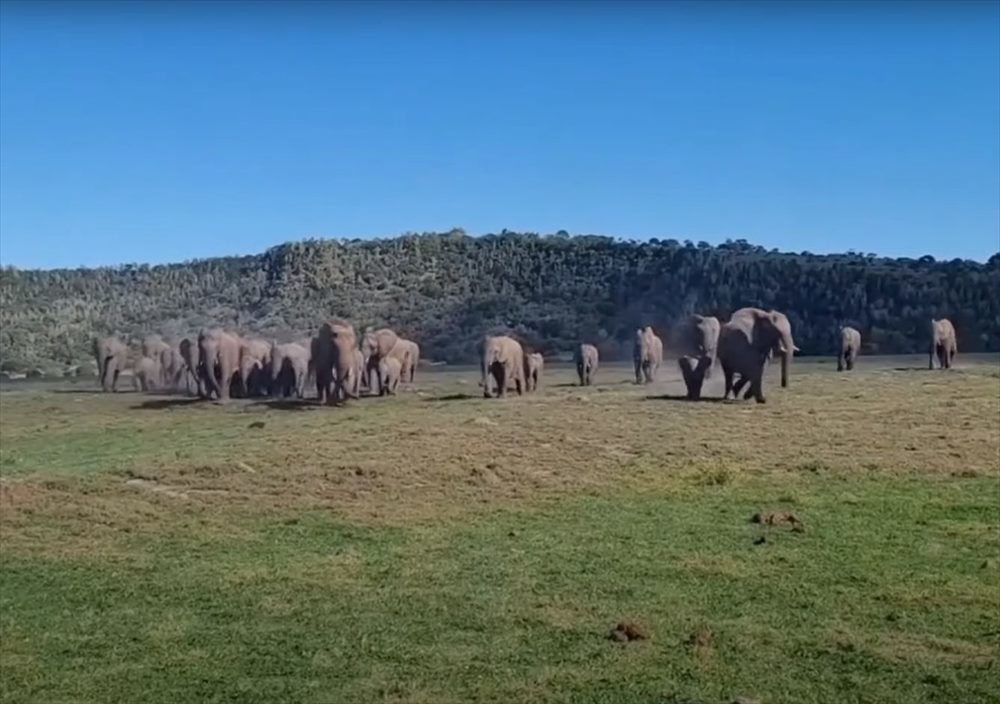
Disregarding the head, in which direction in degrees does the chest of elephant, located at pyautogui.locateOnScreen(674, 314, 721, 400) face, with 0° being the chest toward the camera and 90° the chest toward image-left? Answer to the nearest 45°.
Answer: approximately 0°

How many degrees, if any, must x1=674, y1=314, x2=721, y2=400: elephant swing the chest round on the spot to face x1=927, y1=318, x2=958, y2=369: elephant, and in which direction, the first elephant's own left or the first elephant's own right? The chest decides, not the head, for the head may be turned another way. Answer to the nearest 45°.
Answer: approximately 135° to the first elephant's own left

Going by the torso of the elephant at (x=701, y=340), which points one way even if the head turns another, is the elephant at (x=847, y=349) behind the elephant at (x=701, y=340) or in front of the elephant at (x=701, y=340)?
behind

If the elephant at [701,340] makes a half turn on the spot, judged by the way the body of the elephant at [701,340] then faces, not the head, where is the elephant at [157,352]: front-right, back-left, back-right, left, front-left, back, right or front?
left

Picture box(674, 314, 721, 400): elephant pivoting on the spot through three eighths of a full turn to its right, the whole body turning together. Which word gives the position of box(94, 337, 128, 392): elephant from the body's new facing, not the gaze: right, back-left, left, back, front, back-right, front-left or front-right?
front-left

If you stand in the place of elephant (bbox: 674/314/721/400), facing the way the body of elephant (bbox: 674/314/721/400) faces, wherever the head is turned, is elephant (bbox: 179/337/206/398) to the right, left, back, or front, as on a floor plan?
right

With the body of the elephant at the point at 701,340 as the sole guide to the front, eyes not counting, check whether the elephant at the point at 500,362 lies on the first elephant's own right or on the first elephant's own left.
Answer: on the first elephant's own right

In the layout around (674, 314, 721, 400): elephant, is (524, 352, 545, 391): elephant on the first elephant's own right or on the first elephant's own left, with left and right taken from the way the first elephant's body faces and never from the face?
on the first elephant's own right

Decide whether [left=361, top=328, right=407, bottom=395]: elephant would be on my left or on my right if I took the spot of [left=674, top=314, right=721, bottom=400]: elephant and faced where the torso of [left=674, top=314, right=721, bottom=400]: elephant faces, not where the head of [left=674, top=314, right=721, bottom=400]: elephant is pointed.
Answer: on my right

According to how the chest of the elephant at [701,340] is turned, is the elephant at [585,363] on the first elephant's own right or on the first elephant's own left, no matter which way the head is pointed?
on the first elephant's own right

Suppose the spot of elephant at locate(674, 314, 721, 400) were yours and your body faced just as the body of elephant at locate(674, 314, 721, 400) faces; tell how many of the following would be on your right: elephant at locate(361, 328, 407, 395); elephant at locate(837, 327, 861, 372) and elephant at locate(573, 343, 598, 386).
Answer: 2
